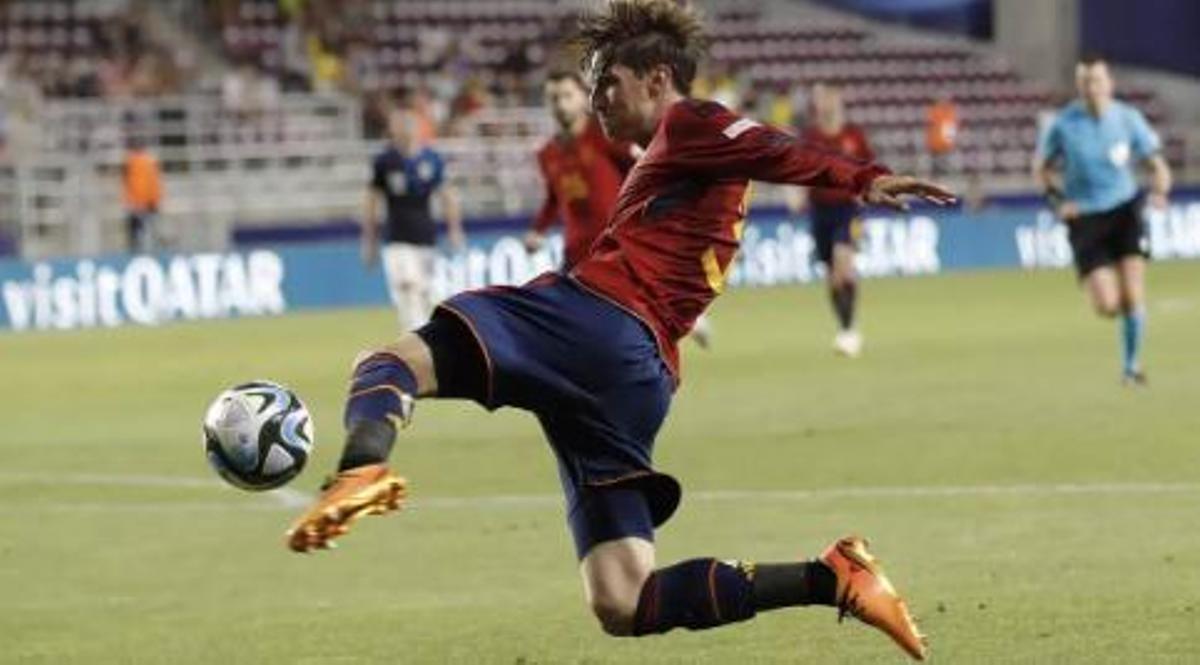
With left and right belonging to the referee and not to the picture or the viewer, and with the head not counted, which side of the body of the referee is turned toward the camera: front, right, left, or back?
front

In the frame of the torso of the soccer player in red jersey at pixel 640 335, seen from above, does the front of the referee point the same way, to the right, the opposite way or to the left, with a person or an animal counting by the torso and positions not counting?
to the left

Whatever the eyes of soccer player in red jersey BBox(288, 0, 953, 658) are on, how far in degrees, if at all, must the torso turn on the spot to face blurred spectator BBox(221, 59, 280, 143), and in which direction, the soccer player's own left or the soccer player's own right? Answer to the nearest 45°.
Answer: approximately 90° to the soccer player's own right

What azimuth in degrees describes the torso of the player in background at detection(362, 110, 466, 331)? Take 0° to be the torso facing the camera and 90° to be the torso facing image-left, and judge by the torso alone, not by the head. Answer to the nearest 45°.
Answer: approximately 0°

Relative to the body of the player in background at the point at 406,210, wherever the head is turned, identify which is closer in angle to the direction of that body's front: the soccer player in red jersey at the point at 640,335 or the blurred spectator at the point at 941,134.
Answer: the soccer player in red jersey

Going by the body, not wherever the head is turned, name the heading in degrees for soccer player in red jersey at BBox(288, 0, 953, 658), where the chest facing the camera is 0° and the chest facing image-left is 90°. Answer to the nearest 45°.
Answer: approximately 90°

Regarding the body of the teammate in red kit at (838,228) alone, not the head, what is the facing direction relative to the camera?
toward the camera

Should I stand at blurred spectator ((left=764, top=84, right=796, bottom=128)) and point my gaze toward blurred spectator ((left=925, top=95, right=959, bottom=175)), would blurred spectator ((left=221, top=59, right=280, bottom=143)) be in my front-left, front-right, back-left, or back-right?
back-right

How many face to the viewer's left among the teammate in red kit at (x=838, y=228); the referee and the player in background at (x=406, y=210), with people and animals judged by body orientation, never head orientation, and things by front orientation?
0

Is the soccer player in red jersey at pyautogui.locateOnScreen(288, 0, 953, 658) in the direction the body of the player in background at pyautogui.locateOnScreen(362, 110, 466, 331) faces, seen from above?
yes

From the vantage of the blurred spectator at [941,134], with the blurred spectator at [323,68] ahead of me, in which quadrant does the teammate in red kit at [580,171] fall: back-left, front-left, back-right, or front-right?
front-left

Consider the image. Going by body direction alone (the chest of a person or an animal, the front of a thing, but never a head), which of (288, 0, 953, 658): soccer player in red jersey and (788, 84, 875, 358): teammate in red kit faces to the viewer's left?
the soccer player in red jersey
